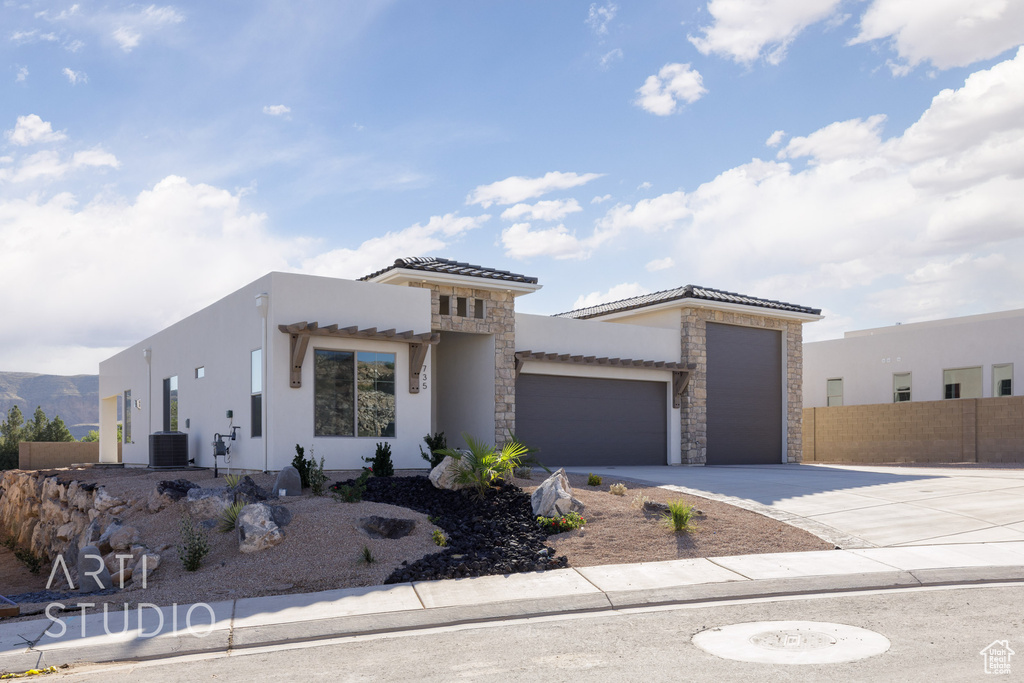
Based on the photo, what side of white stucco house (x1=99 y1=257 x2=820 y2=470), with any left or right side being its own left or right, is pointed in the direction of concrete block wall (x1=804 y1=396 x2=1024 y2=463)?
left

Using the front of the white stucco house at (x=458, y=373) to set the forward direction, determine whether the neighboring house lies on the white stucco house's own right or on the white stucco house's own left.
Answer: on the white stucco house's own left

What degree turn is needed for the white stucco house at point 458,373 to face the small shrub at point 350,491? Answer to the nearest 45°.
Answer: approximately 45° to its right

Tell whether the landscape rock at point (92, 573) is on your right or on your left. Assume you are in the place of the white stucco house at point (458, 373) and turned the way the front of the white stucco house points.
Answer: on your right

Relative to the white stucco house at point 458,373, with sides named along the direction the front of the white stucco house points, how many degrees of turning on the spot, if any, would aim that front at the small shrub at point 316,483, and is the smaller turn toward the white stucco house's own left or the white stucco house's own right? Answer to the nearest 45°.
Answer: approximately 45° to the white stucco house's own right

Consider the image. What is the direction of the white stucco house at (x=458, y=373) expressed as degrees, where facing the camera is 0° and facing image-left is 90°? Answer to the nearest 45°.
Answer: approximately 315°
